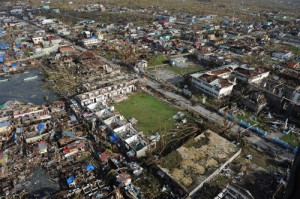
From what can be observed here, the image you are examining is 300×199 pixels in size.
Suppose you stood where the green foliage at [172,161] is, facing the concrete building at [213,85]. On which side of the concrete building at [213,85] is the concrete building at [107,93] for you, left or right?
left

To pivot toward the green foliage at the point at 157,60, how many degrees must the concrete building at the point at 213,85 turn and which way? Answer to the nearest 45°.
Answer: approximately 90° to its right

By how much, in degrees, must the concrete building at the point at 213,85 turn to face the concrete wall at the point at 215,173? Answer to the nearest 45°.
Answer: approximately 45° to its left

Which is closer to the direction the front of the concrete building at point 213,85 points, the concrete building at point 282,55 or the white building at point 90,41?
the white building

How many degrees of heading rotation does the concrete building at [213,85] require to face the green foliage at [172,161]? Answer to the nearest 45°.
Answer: approximately 45° to its left

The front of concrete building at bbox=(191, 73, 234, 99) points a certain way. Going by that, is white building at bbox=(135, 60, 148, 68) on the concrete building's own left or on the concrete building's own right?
on the concrete building's own right

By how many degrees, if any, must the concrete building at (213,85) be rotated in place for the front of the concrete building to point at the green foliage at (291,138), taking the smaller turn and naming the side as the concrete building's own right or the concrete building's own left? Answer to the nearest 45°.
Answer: approximately 90° to the concrete building's own left

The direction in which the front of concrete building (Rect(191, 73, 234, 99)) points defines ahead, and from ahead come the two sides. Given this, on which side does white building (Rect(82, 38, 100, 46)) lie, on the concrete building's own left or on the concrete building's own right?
on the concrete building's own right

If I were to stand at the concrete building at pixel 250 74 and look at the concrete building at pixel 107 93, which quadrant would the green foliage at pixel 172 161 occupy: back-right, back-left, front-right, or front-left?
front-left

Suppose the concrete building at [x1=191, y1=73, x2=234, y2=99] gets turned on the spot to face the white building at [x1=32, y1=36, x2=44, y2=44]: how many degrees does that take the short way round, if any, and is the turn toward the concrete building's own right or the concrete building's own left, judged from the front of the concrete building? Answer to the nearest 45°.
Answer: approximately 45° to the concrete building's own right

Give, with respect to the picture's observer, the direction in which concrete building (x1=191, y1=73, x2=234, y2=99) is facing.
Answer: facing the viewer and to the left of the viewer

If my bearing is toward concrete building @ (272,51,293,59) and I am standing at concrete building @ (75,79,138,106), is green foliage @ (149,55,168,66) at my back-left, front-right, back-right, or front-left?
front-left

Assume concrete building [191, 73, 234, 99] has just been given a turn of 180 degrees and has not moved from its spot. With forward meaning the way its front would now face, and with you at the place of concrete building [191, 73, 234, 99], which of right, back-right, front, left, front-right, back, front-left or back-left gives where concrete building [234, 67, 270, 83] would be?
front

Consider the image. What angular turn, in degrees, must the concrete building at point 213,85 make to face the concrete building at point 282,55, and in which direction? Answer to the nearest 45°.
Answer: approximately 180°

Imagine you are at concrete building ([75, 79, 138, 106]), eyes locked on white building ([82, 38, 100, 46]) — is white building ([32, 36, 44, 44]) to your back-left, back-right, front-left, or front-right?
front-left

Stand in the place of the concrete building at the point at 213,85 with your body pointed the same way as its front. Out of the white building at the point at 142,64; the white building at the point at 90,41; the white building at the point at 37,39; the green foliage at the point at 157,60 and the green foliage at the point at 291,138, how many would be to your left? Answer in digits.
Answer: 1
